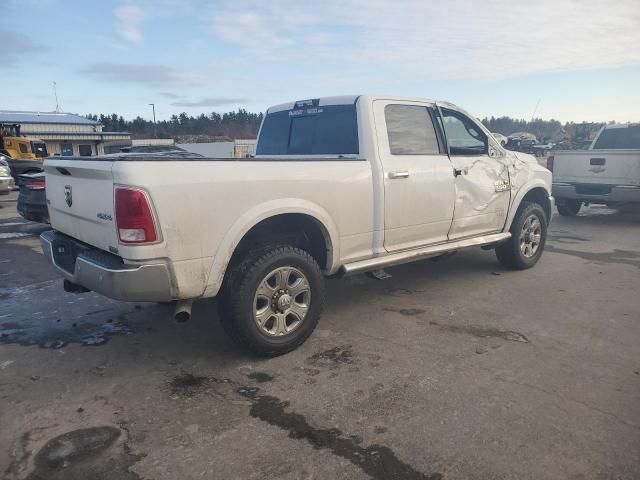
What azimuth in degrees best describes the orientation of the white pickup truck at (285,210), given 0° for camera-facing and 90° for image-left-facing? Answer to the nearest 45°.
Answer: approximately 225°

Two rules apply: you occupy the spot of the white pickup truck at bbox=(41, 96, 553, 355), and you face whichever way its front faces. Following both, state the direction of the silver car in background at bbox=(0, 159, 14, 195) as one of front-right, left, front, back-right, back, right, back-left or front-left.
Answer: left

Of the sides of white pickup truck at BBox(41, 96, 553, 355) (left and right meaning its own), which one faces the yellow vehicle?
left
